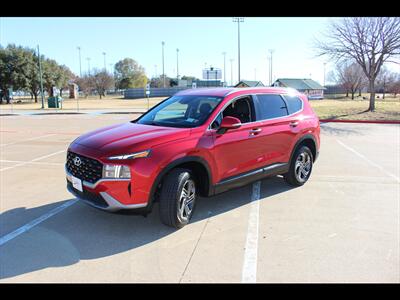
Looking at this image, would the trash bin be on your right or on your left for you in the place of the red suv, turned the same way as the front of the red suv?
on your right

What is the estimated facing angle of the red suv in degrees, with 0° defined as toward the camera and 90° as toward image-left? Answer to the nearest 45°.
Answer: approximately 45°
